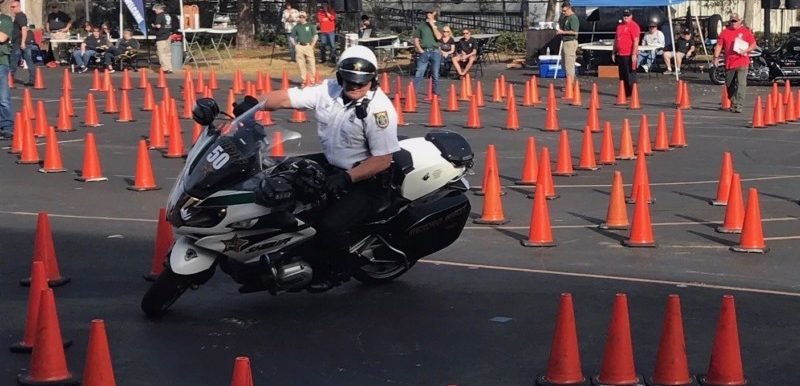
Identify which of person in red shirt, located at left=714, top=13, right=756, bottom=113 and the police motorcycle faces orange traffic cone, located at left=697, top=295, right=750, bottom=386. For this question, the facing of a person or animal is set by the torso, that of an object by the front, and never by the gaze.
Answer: the person in red shirt

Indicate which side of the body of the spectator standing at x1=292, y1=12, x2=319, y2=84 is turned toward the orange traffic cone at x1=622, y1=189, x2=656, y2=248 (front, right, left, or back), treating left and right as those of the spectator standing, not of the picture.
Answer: front

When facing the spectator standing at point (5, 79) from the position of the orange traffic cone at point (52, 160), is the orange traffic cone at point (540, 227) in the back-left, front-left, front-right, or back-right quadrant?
back-right

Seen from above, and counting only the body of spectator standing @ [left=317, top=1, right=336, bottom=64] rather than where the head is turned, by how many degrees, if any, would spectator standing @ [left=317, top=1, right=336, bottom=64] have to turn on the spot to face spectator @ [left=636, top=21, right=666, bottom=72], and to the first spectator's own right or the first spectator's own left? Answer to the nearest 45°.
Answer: approximately 45° to the first spectator's own left

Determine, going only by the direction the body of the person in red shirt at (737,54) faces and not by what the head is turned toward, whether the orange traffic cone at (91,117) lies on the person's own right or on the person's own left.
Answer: on the person's own right

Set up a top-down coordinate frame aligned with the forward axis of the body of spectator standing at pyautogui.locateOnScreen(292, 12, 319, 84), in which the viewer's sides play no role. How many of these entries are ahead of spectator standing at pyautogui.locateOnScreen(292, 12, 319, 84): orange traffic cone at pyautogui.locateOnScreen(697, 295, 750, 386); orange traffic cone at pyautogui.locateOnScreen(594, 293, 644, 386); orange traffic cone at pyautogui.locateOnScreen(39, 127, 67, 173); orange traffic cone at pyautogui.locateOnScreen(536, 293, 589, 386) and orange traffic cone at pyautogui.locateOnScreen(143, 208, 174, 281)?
5

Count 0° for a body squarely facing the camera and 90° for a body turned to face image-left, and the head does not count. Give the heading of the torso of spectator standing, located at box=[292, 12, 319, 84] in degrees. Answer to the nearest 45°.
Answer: approximately 0°

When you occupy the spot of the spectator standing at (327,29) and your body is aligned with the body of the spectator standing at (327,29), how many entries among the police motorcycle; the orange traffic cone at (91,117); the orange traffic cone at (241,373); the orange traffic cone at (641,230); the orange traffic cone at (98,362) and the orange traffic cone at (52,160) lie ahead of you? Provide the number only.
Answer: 6

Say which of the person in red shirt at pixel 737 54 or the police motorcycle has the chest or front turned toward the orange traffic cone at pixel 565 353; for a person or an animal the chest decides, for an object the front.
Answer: the person in red shirt

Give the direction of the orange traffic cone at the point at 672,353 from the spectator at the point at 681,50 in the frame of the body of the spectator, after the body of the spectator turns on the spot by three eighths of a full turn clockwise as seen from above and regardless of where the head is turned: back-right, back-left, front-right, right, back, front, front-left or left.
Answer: back

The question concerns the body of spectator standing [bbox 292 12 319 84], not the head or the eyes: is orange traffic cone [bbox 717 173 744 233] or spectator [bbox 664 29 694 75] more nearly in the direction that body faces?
the orange traffic cone

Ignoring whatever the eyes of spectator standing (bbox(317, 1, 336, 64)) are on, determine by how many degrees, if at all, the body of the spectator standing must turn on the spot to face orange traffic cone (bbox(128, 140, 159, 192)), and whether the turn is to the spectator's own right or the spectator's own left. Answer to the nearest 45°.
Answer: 0° — they already face it

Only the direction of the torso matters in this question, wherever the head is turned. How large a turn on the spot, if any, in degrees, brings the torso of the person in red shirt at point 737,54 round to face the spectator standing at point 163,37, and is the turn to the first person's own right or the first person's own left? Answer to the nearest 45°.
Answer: approximately 135° to the first person's own right

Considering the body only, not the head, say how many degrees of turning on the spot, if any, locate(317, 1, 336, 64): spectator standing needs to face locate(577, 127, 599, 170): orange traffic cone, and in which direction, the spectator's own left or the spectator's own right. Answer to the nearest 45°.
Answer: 0° — they already face it

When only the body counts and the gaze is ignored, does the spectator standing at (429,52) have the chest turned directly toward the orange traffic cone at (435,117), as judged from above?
yes

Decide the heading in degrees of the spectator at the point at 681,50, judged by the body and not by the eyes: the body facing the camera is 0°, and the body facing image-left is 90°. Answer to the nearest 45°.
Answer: approximately 45°

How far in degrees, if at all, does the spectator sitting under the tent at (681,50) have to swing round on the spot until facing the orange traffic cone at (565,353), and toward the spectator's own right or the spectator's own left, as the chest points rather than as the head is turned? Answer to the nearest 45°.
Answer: approximately 45° to the spectator's own left
